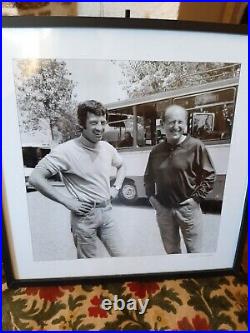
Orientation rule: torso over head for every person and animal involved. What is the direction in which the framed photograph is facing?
toward the camera
